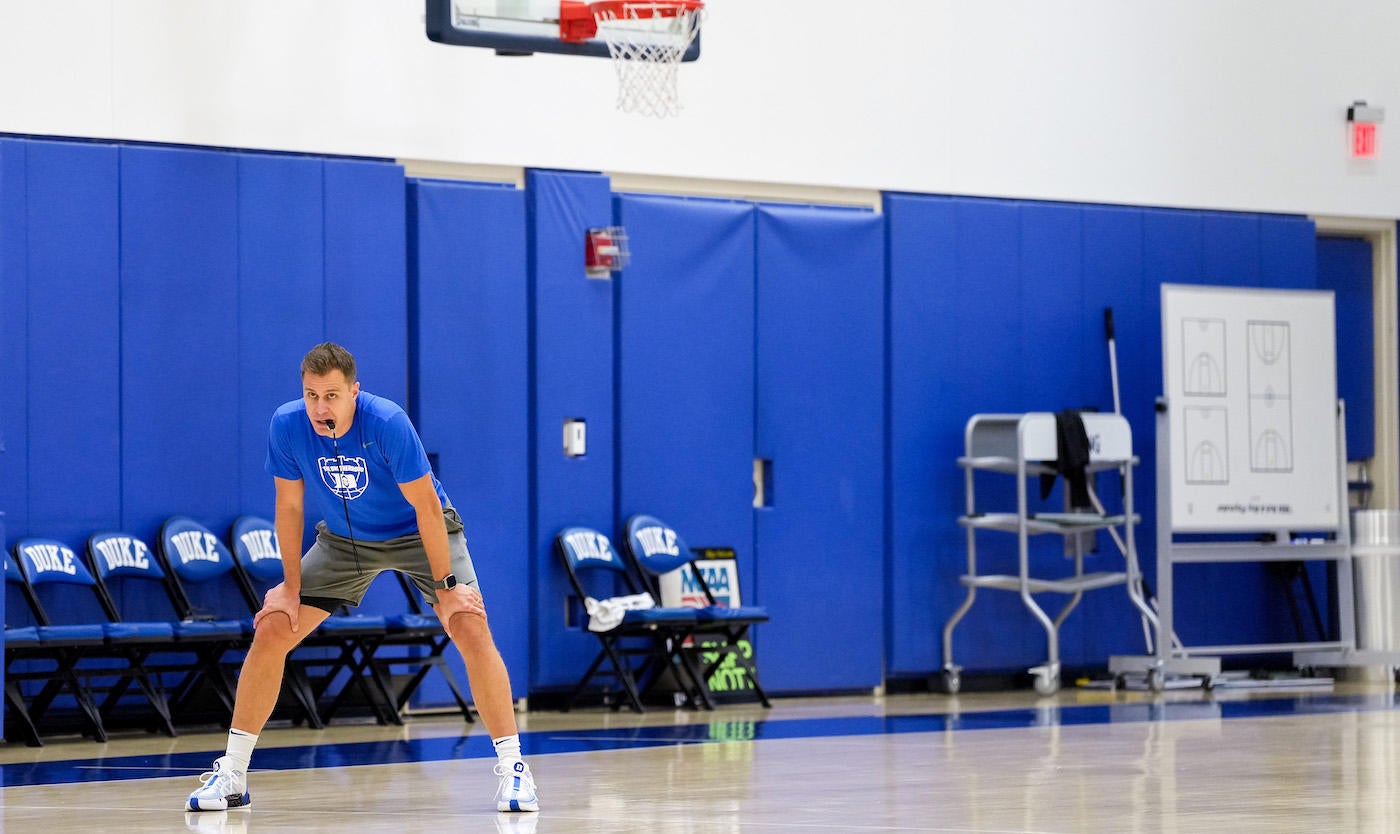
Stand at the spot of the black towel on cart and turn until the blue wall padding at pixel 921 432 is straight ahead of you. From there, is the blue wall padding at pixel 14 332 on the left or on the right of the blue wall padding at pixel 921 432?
left

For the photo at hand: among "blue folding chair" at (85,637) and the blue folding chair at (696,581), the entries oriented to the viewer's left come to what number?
0

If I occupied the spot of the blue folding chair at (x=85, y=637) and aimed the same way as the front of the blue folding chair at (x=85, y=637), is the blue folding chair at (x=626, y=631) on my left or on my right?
on my left

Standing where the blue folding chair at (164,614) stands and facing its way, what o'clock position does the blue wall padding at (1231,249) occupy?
The blue wall padding is roughly at 10 o'clock from the blue folding chair.

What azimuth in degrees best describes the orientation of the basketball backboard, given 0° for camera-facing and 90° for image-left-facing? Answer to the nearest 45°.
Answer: approximately 315°

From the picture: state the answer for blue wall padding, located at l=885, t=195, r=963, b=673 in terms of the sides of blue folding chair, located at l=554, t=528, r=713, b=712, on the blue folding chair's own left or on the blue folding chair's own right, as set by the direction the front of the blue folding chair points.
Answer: on the blue folding chair's own left

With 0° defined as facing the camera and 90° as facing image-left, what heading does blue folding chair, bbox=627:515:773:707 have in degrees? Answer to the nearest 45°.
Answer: approximately 315°

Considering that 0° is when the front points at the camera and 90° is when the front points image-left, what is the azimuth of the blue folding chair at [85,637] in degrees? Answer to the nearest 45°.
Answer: approximately 315°

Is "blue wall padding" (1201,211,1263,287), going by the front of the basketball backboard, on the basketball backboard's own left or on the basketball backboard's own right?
on the basketball backboard's own left

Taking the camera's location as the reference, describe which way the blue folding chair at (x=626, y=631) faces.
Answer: facing the viewer and to the right of the viewer
